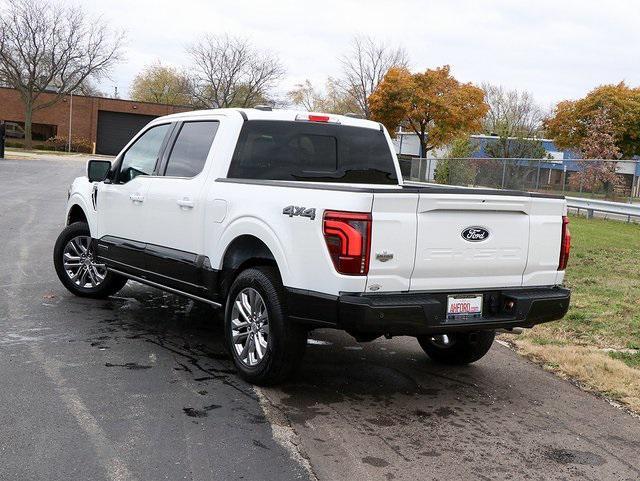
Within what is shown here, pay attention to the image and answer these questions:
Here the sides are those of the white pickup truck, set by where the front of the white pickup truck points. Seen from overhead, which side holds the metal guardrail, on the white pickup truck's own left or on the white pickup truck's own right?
on the white pickup truck's own right

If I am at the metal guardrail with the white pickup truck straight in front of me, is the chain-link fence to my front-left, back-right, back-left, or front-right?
back-right

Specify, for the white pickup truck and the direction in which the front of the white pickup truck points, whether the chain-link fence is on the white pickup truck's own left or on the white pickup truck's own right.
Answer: on the white pickup truck's own right

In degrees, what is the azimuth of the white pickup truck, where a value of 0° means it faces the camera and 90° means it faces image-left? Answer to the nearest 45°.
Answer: approximately 135°

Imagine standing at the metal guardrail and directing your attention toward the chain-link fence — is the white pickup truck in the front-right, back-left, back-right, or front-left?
back-left
